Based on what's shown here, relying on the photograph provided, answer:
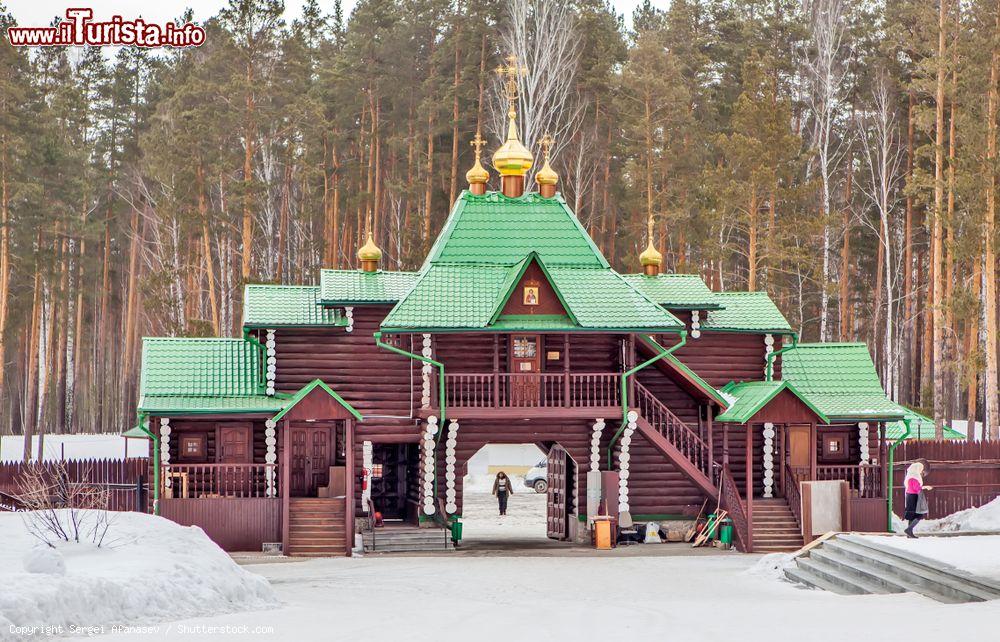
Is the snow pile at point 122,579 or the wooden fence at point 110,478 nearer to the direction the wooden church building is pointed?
the snow pile

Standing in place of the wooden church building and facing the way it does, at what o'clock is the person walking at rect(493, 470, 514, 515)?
The person walking is roughly at 6 o'clock from the wooden church building.

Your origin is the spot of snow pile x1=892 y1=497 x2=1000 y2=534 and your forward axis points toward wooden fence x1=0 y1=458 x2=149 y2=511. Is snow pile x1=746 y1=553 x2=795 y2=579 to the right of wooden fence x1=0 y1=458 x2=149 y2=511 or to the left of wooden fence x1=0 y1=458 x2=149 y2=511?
left

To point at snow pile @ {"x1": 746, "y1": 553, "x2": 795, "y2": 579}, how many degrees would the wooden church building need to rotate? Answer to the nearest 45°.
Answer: approximately 45° to its left

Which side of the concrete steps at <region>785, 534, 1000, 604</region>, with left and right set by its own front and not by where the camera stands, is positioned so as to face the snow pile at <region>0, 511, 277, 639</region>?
front

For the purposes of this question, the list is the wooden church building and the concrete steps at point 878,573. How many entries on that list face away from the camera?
0

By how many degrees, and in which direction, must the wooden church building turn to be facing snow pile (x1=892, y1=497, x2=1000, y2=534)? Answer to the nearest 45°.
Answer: approximately 90° to its left

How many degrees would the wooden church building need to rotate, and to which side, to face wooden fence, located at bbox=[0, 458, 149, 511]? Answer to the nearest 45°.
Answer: approximately 90° to its right

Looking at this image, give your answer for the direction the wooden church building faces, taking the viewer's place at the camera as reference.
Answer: facing the viewer

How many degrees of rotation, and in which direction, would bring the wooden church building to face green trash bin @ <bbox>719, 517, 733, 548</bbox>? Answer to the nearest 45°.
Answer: approximately 90° to its left

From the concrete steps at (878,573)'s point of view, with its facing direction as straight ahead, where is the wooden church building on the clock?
The wooden church building is roughly at 3 o'clock from the concrete steps.

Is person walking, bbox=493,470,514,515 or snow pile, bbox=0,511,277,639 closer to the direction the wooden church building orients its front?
the snow pile

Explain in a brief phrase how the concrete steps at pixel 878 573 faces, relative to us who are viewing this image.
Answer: facing the viewer and to the left of the viewer

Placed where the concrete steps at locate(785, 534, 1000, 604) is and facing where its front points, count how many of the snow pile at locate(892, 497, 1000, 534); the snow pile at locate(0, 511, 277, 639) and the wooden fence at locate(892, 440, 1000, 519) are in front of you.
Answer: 1

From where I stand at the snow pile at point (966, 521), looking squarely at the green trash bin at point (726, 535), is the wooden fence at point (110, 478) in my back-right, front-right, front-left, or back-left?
front-right
